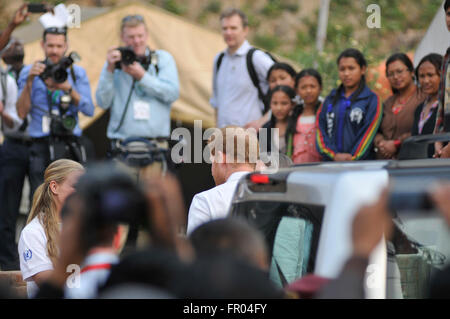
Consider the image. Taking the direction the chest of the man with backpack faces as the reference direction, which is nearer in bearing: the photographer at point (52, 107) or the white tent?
the photographer

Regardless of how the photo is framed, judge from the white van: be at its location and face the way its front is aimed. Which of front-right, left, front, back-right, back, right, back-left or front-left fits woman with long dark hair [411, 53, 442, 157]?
front-left

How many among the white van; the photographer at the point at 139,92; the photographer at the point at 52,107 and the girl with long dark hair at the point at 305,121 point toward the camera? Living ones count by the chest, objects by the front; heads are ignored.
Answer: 3

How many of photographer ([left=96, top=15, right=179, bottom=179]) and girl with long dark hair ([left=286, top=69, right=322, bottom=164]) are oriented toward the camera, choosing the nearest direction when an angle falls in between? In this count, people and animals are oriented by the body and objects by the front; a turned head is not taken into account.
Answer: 2

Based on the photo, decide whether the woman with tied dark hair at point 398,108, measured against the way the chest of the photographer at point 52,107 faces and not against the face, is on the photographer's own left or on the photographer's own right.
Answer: on the photographer's own left

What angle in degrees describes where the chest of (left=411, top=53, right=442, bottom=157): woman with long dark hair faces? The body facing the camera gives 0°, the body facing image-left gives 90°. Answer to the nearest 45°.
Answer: approximately 45°

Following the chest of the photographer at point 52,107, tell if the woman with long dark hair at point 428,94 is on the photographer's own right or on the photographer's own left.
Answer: on the photographer's own left

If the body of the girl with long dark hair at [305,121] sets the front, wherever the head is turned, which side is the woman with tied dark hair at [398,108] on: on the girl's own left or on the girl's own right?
on the girl's own left

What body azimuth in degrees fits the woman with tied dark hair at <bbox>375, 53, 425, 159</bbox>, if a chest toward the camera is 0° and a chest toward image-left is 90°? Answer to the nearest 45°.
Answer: approximately 45°

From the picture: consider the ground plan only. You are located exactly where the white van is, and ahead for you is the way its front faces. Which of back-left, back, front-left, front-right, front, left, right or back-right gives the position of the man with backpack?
front-left

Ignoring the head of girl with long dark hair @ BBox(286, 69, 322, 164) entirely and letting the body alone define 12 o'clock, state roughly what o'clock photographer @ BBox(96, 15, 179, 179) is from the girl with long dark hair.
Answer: The photographer is roughly at 3 o'clock from the girl with long dark hair.

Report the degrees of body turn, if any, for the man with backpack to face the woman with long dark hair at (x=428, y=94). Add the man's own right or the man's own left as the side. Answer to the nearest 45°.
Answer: approximately 90° to the man's own left
